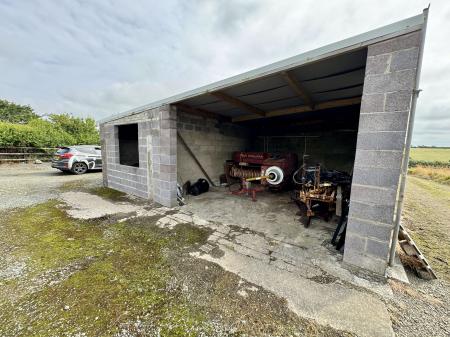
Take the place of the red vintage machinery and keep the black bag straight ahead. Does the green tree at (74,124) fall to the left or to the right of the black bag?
right

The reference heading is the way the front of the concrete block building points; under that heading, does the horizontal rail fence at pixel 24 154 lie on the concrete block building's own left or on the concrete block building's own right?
on the concrete block building's own right

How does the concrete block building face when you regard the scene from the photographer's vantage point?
facing the viewer and to the left of the viewer

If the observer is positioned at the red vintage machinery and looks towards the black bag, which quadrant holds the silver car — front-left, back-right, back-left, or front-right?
front-right
